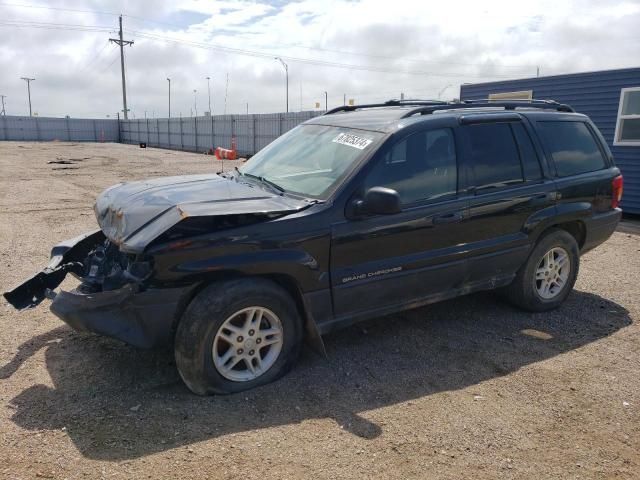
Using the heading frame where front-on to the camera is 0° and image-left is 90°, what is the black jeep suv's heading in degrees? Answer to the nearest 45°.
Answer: approximately 45°

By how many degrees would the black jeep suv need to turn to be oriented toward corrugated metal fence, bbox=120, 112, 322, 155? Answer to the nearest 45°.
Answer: approximately 135° to its right

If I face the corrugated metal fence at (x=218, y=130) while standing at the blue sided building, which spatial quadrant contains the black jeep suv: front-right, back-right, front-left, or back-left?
back-left

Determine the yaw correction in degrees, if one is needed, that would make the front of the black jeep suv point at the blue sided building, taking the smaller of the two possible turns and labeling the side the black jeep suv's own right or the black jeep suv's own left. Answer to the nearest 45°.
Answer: approximately 180°
